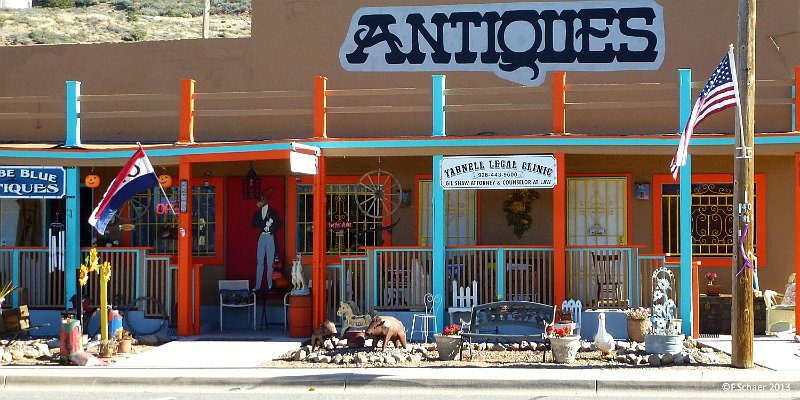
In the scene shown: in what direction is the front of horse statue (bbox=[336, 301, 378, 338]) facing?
to the viewer's left

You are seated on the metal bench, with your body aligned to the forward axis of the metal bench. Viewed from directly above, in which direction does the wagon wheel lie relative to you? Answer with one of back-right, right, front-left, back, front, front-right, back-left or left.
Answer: back-right

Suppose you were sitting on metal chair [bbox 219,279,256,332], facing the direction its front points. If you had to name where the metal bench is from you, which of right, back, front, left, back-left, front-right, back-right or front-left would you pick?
front-left

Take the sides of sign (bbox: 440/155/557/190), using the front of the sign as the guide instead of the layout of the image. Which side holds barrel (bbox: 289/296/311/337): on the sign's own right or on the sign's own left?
on the sign's own right

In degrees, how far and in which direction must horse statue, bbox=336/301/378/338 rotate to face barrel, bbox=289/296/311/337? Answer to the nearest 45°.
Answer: approximately 45° to its right

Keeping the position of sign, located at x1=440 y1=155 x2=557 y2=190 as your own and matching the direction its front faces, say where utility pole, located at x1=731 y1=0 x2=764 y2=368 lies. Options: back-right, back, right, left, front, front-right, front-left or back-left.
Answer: front-left

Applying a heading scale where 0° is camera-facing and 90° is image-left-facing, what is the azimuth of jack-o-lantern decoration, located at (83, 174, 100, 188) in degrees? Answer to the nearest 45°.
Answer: approximately 0°

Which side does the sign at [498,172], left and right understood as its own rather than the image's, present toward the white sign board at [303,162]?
right

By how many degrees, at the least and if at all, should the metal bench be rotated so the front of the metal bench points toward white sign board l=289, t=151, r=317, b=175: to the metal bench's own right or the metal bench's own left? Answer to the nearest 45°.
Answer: approximately 90° to the metal bench's own right
